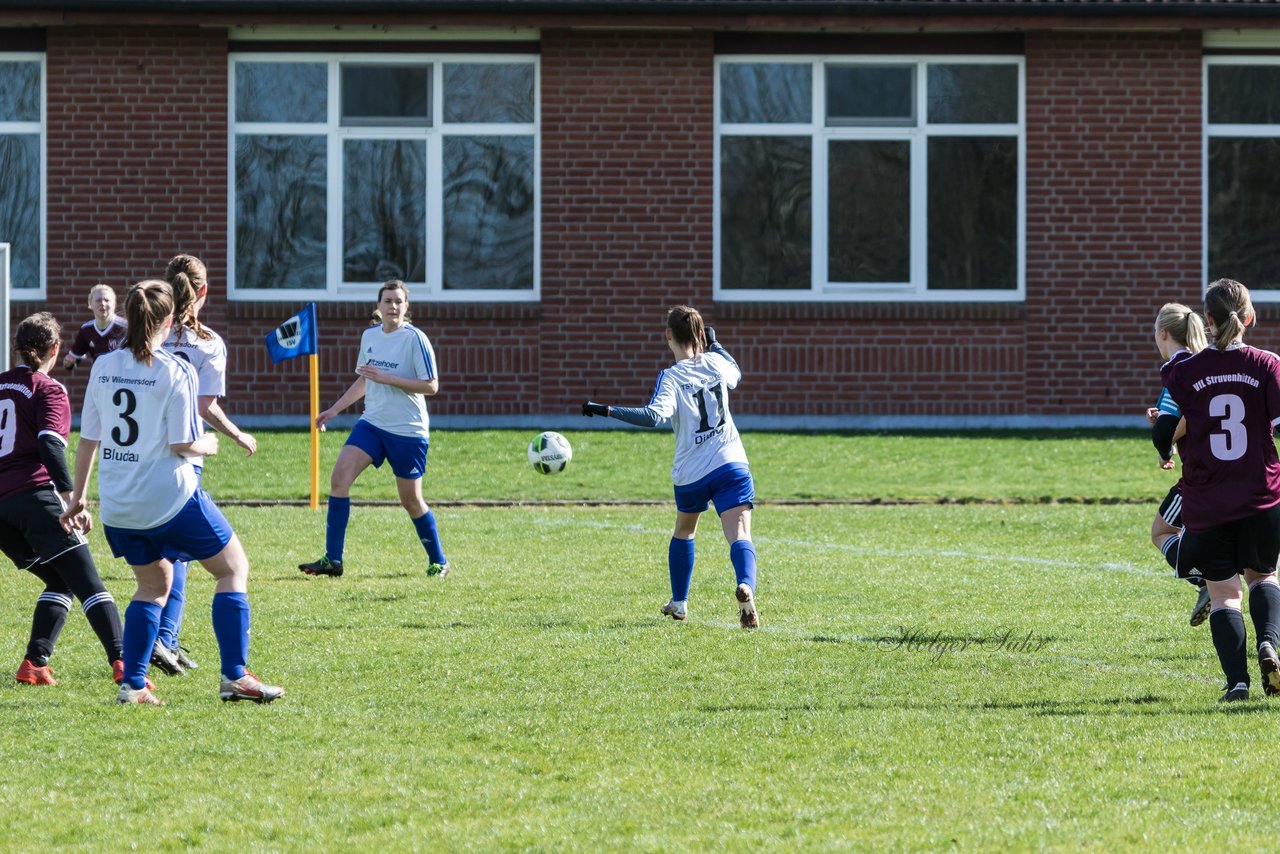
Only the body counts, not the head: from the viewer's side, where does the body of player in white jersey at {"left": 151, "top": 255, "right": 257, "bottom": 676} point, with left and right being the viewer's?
facing away from the viewer and to the right of the viewer

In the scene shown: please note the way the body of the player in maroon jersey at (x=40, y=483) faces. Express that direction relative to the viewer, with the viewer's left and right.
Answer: facing away from the viewer and to the right of the viewer

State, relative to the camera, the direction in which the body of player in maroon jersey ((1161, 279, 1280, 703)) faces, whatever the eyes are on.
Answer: away from the camera

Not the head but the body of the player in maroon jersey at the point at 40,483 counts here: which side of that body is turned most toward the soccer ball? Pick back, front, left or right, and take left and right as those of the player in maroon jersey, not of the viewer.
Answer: front

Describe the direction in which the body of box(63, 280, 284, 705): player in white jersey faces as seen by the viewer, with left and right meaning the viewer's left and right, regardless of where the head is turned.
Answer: facing away from the viewer and to the right of the viewer

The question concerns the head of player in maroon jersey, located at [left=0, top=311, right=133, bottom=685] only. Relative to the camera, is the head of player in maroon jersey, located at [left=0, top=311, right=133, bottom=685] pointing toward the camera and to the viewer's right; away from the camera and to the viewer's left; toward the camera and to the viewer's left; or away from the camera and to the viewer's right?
away from the camera and to the viewer's right

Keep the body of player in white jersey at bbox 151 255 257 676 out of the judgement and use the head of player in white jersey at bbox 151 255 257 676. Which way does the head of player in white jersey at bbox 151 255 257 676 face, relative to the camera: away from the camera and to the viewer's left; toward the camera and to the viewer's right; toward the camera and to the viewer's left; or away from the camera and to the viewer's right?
away from the camera and to the viewer's right

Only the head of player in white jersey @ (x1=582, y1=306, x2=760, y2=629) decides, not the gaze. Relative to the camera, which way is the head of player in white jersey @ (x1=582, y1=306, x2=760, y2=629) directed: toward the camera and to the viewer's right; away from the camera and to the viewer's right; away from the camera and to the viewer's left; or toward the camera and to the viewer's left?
away from the camera and to the viewer's left

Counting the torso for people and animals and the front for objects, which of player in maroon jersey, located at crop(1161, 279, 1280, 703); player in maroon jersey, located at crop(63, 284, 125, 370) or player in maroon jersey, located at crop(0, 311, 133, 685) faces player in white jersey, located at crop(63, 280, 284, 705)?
player in maroon jersey, located at crop(63, 284, 125, 370)

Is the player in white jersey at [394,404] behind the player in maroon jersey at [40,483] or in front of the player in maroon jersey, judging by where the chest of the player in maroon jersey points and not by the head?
in front

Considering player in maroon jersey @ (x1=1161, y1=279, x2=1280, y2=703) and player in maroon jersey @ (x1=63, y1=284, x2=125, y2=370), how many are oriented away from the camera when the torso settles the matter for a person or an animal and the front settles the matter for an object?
1

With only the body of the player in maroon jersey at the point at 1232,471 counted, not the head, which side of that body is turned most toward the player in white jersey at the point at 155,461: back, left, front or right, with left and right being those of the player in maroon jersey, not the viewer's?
left
